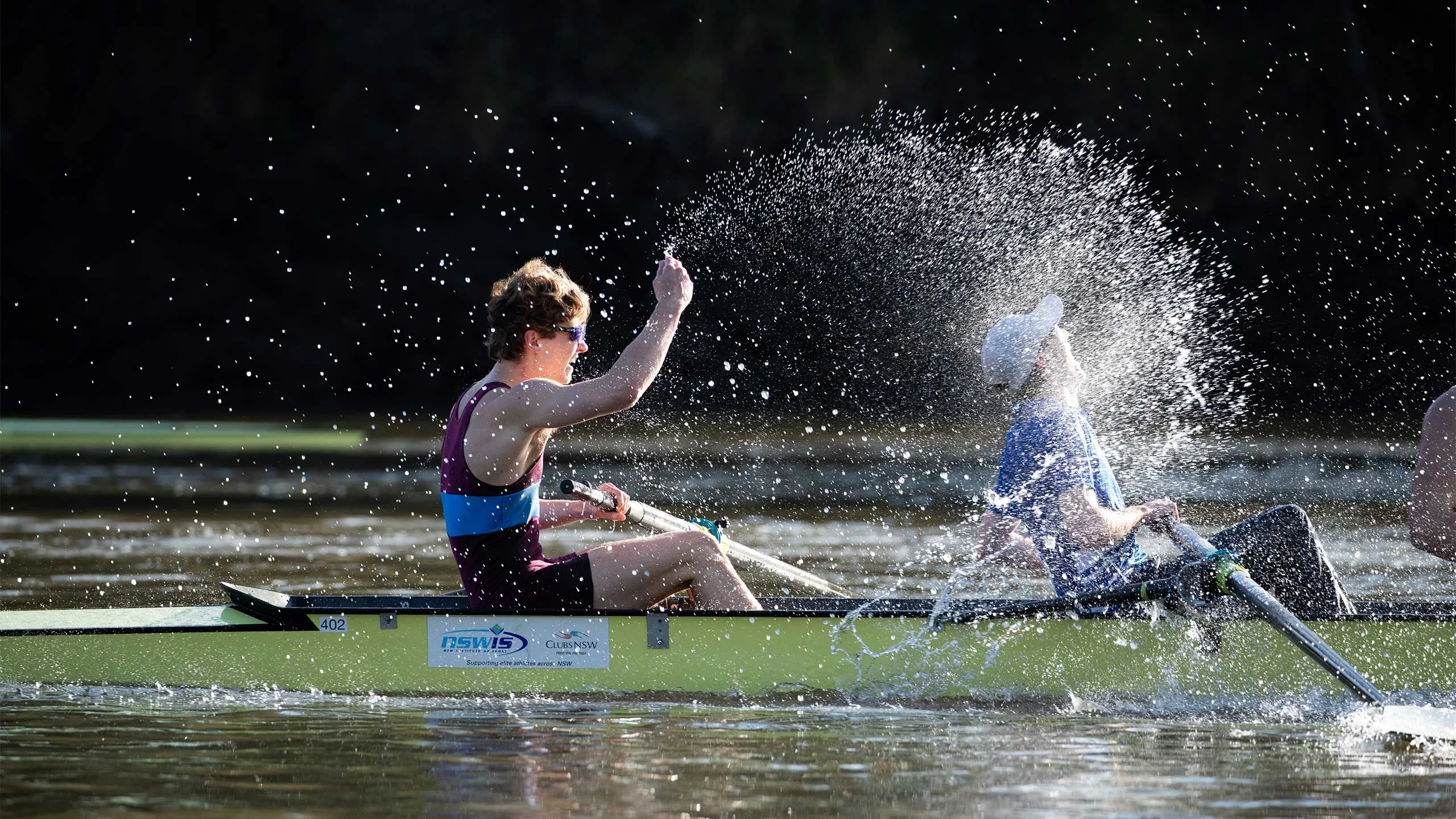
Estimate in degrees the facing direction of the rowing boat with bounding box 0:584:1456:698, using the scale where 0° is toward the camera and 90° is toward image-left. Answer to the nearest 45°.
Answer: approximately 90°

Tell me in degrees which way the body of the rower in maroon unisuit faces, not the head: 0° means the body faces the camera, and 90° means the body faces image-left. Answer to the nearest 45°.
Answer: approximately 270°

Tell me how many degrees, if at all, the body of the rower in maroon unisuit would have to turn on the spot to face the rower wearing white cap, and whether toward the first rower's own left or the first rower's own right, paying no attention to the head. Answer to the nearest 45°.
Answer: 0° — they already face them
